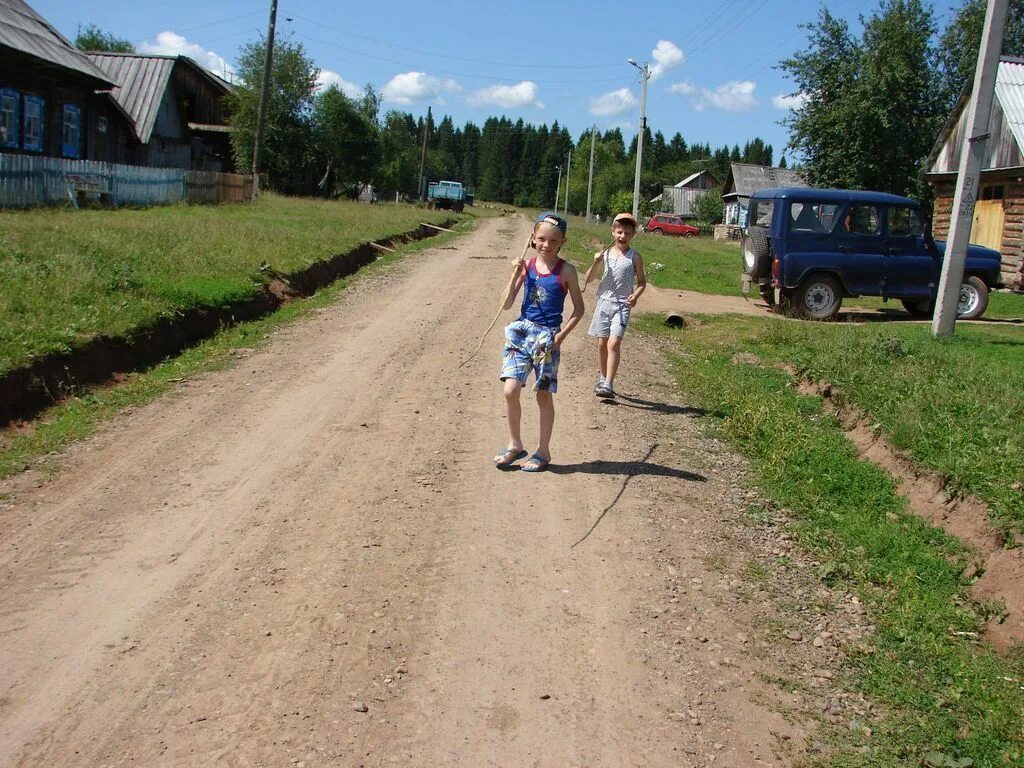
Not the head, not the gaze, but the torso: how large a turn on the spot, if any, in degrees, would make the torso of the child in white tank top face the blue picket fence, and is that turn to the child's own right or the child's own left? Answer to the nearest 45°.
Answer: approximately 135° to the child's own right

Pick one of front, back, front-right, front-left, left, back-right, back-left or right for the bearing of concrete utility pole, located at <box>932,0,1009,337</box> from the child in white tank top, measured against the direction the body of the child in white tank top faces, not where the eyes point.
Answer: back-left

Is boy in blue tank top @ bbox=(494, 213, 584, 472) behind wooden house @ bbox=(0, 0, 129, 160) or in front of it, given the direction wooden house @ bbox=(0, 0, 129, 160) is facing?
in front

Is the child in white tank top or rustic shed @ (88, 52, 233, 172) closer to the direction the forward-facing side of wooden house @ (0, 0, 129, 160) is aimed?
the child in white tank top

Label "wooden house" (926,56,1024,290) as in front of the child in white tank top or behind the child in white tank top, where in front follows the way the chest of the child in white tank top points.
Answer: behind

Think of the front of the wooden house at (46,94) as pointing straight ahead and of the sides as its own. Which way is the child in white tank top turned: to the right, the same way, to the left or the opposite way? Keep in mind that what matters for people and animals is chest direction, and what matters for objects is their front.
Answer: to the right

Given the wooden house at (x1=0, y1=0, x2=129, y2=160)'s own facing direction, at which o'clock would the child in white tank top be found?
The child in white tank top is roughly at 1 o'clock from the wooden house.

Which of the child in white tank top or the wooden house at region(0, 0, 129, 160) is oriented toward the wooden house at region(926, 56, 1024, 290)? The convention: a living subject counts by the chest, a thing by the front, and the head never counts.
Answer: the wooden house at region(0, 0, 129, 160)

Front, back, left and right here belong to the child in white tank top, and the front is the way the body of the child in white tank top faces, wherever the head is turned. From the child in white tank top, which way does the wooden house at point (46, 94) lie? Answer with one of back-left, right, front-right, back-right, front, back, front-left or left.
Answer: back-right

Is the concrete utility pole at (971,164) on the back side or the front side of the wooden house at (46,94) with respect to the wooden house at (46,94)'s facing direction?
on the front side

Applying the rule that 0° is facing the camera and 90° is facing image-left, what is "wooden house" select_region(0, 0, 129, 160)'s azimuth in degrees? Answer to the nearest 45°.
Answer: approximately 315°

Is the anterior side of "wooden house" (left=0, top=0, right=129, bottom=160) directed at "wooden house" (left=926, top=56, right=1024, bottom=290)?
yes

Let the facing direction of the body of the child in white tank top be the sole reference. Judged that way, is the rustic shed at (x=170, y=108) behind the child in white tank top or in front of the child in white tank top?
behind

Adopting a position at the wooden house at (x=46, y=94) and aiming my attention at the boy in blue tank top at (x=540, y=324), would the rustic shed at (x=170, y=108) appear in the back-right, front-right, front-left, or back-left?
back-left
